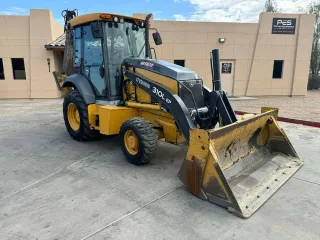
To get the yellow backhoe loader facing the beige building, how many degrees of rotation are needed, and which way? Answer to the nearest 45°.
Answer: approximately 135° to its left

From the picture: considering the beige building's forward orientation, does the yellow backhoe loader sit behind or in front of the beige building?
in front

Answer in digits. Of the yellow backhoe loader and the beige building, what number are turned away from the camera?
0

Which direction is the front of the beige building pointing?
toward the camera
